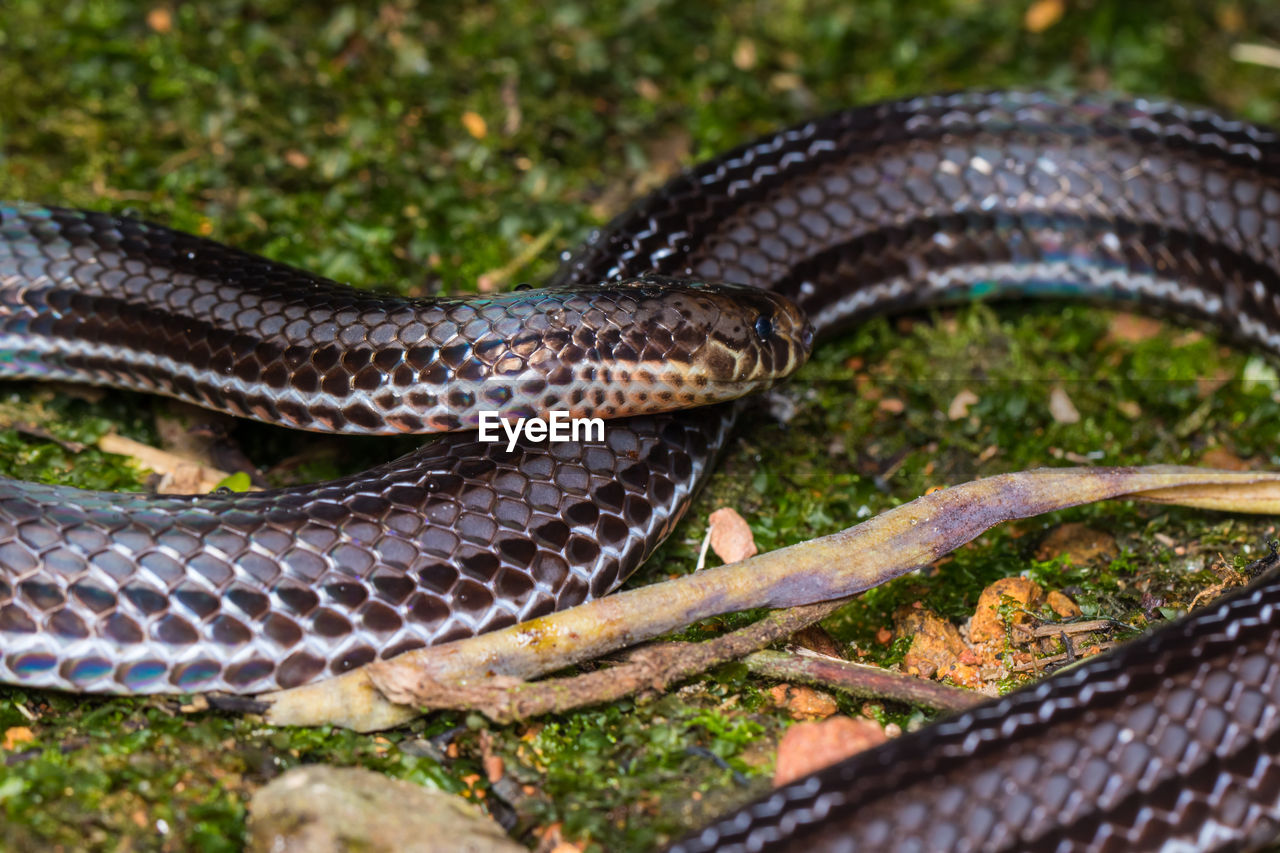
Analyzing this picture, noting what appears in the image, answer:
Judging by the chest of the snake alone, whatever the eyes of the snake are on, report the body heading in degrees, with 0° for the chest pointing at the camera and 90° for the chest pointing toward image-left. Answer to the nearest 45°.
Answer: approximately 270°

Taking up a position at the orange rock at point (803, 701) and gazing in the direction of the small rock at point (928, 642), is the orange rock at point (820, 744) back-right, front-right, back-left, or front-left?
back-right

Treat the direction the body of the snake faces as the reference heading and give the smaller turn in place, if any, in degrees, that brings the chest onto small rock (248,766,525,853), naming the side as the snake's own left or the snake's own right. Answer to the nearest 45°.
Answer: approximately 135° to the snake's own right

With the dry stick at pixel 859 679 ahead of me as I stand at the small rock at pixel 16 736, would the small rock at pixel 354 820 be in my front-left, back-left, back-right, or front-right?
front-right

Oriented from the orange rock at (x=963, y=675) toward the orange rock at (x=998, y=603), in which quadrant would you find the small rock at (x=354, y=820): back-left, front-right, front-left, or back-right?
back-left
